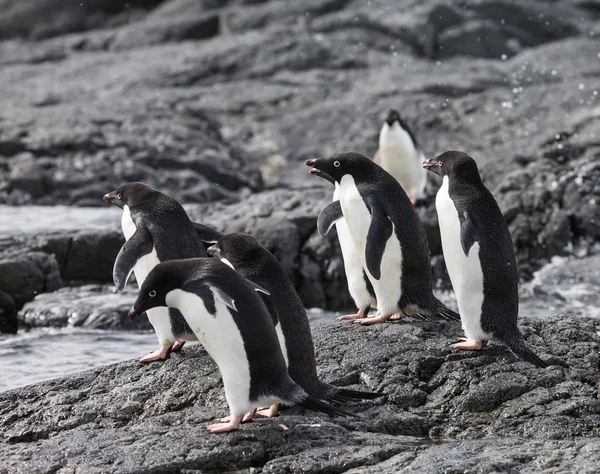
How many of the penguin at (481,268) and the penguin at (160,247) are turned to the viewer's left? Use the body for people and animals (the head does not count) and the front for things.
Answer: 2

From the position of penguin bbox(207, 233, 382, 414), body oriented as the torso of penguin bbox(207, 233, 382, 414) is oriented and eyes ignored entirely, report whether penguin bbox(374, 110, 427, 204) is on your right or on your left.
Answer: on your right

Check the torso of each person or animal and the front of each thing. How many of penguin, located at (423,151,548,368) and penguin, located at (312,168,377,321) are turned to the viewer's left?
2

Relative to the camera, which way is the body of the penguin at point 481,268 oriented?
to the viewer's left

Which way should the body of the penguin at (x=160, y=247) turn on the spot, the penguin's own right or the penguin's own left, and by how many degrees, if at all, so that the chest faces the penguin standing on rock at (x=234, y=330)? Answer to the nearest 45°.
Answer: approximately 90° to the penguin's own left

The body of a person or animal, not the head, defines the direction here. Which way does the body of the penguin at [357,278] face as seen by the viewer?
to the viewer's left

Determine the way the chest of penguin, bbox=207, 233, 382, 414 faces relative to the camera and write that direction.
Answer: to the viewer's left

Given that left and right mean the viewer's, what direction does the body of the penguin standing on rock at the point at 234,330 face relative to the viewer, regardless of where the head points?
facing to the left of the viewer

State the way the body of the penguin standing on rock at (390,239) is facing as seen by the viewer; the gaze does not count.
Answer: to the viewer's left

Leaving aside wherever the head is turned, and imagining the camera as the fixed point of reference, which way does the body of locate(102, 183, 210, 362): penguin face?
to the viewer's left
